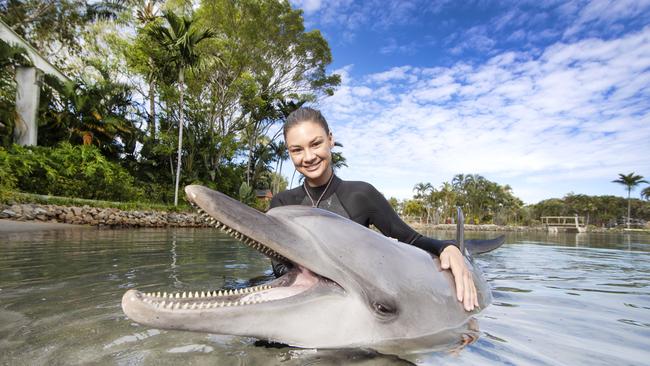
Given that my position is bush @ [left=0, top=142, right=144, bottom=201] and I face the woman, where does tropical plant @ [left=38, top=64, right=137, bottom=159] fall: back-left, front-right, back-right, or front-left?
back-left

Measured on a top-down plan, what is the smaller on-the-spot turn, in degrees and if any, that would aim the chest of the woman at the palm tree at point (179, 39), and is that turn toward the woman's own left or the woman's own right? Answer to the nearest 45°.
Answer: approximately 135° to the woman's own right

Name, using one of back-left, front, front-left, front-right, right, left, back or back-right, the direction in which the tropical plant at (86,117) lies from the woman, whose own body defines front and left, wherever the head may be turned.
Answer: back-right

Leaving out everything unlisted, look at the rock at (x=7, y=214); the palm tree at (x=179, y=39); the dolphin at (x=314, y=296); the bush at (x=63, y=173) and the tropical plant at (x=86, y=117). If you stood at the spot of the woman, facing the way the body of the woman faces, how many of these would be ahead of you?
1

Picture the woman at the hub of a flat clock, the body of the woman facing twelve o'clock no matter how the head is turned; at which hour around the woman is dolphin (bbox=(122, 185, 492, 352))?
The dolphin is roughly at 12 o'clock from the woman.

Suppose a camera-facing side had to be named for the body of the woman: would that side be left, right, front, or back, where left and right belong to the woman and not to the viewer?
front

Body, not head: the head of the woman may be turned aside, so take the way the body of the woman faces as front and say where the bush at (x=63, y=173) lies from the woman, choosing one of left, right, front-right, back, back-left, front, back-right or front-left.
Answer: back-right

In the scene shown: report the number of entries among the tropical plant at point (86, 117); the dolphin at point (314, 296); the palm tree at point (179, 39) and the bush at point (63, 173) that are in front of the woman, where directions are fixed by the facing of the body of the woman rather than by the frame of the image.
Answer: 1
